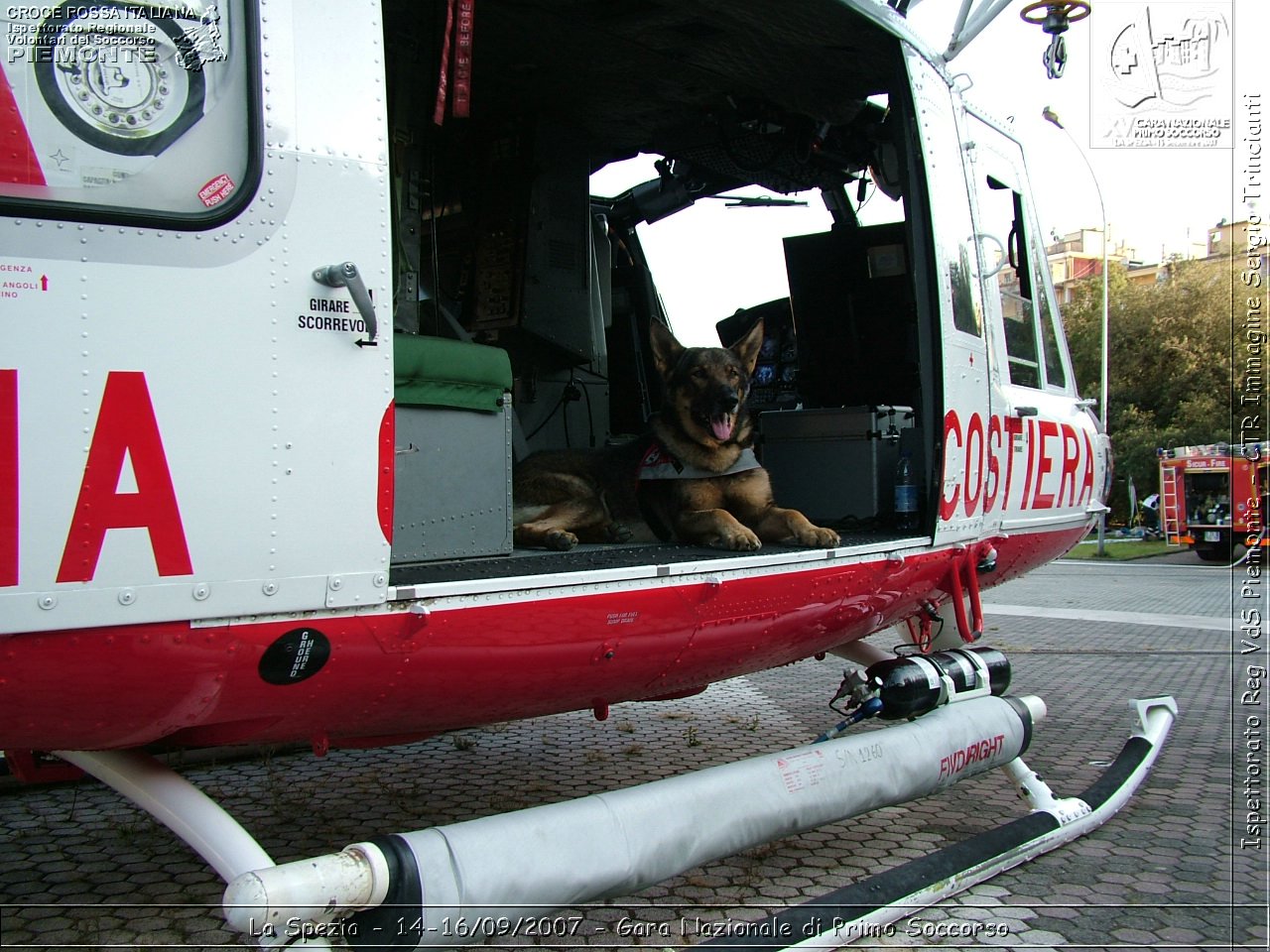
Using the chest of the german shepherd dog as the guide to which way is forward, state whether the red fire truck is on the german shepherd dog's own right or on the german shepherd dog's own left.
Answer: on the german shepherd dog's own left

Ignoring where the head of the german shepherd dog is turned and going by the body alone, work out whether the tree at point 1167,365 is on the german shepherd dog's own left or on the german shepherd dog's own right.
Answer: on the german shepherd dog's own left

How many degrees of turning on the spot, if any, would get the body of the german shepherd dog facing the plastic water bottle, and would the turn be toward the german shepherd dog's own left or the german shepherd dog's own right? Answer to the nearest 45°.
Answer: approximately 45° to the german shepherd dog's own left

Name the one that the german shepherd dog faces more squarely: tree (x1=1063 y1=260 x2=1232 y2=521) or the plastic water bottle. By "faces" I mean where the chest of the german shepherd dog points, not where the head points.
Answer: the plastic water bottle

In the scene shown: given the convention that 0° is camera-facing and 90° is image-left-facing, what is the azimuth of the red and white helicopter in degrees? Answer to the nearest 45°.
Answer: approximately 225°
